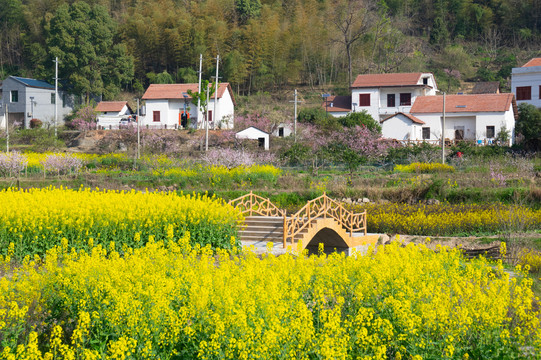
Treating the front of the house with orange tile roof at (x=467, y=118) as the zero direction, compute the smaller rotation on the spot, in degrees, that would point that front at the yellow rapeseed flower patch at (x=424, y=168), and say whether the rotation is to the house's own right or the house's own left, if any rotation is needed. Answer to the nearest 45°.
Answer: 0° — it already faces it

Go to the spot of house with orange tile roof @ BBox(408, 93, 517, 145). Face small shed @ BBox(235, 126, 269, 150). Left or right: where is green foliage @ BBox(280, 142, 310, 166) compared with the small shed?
left

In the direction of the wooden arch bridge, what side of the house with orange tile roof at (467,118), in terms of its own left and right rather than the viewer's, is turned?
front

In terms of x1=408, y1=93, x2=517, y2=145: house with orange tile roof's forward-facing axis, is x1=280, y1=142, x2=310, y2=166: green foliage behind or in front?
in front

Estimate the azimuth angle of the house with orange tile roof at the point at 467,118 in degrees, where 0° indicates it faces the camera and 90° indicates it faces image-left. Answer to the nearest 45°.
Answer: approximately 0°

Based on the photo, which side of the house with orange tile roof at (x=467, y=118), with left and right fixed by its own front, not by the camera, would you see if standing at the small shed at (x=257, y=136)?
right
